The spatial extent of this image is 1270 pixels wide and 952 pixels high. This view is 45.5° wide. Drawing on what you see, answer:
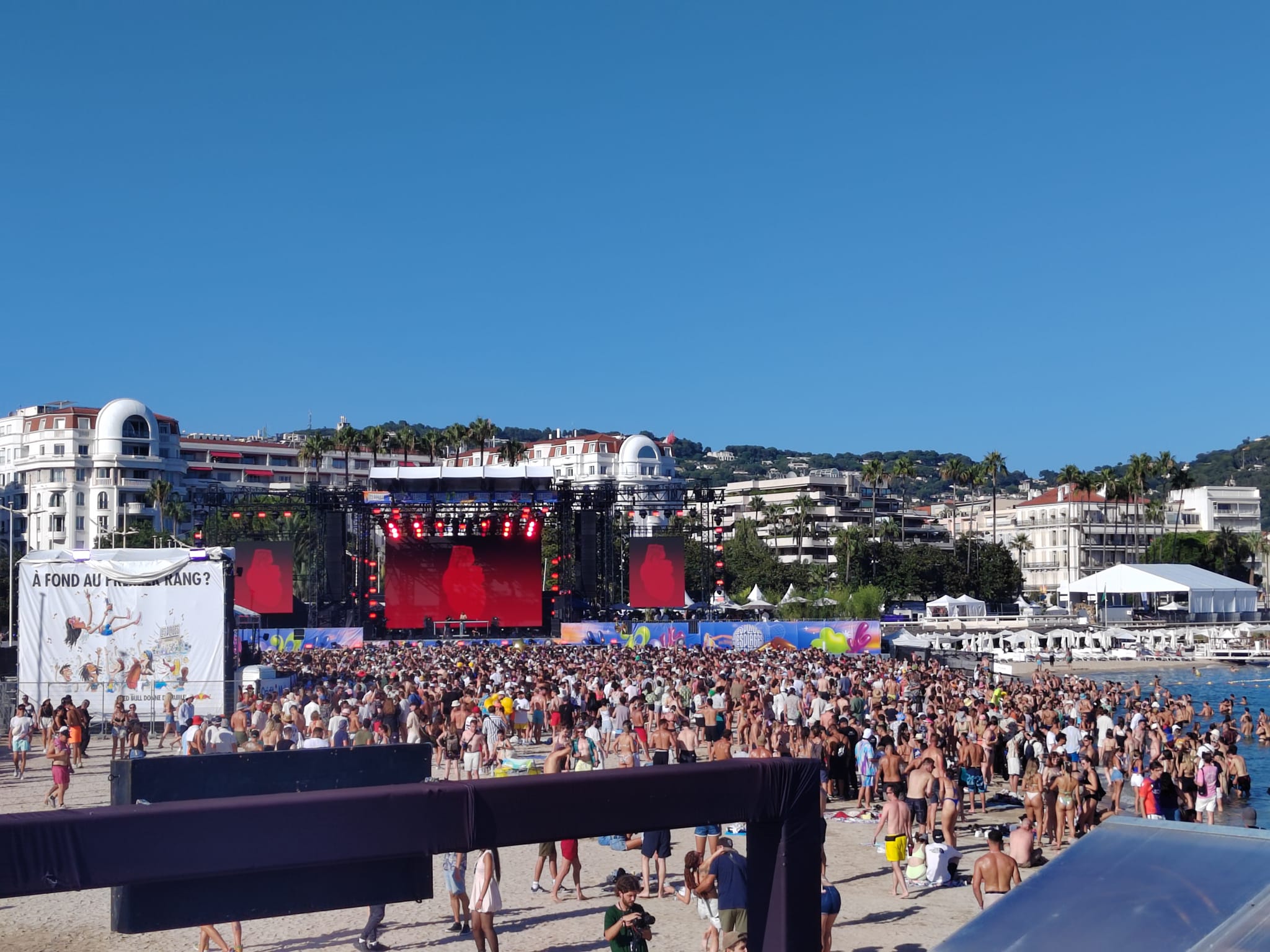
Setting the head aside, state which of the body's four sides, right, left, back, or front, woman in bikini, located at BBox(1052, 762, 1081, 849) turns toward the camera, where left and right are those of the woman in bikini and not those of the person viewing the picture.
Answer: back

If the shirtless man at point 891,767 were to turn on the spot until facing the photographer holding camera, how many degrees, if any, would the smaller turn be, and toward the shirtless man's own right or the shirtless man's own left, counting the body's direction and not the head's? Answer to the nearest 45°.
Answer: approximately 180°

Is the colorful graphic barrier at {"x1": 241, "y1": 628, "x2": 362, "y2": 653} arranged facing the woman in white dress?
yes

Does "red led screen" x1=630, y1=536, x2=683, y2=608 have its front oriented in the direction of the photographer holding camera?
yes

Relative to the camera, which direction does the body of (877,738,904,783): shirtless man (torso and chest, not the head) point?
away from the camera

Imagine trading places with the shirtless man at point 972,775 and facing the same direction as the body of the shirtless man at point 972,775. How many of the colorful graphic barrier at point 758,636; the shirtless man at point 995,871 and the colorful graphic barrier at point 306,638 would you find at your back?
1

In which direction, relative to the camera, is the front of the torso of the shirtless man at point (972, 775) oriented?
away from the camera

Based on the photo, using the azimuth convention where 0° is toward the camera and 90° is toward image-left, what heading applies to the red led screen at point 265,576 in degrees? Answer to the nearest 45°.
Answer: approximately 0°

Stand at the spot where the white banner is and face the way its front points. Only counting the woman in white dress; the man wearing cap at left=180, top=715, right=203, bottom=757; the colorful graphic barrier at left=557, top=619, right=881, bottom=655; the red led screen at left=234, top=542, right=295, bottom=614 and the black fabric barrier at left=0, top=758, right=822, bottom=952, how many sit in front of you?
3

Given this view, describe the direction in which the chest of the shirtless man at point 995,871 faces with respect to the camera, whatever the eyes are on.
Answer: away from the camera

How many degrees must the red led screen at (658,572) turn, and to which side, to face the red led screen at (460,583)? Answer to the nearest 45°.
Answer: approximately 90° to its right

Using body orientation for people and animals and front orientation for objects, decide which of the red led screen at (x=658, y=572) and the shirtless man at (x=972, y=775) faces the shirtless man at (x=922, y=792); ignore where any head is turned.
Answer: the red led screen

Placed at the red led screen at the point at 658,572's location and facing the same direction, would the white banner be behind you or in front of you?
in front
